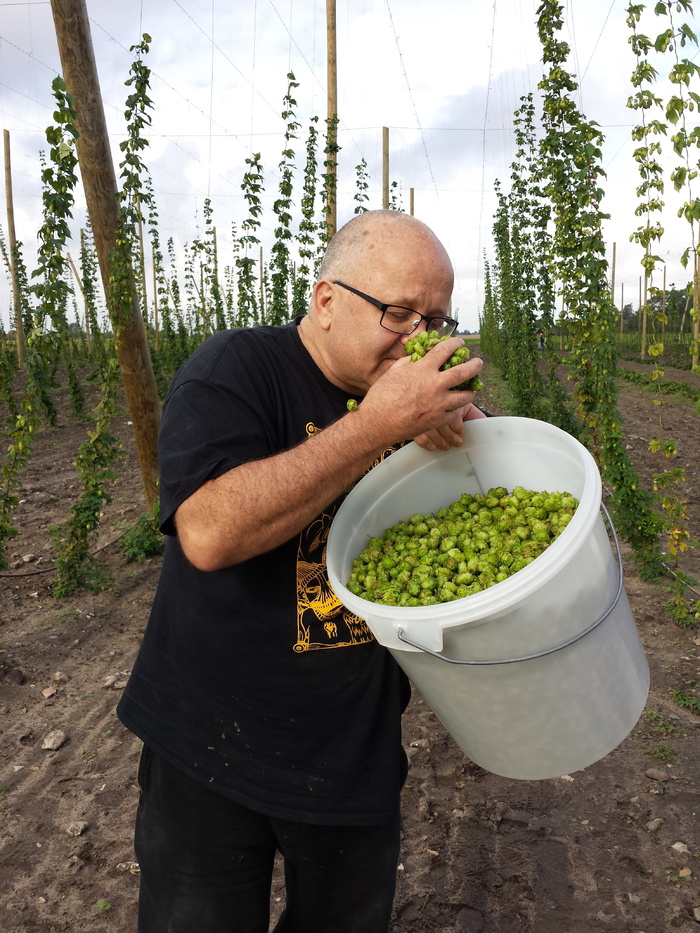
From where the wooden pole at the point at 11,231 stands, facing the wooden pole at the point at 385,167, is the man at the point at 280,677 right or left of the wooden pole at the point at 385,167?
right

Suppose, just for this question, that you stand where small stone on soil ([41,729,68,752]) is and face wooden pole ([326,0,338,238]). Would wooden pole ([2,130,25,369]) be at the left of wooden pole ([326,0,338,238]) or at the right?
left

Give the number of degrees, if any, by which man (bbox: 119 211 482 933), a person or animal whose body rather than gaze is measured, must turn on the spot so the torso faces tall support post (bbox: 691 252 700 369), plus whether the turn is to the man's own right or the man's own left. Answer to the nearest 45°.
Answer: approximately 90° to the man's own left

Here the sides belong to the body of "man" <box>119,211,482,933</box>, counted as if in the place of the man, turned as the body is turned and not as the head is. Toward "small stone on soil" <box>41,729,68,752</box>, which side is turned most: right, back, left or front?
back

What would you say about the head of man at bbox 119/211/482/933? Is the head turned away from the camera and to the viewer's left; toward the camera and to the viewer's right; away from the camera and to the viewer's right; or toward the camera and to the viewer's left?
toward the camera and to the viewer's right

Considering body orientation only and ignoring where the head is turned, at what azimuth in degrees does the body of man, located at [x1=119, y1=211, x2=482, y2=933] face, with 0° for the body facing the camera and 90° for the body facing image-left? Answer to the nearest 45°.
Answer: approximately 315°

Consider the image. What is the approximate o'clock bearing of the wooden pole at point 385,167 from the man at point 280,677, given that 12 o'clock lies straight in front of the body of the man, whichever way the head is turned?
The wooden pole is roughly at 8 o'clock from the man.

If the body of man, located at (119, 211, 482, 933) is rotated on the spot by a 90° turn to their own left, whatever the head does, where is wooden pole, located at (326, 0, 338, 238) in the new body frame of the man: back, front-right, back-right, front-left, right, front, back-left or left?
front-left

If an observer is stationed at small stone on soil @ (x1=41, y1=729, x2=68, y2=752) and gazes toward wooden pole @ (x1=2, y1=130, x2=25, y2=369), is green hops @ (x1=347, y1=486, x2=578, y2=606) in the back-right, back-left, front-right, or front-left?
back-right
